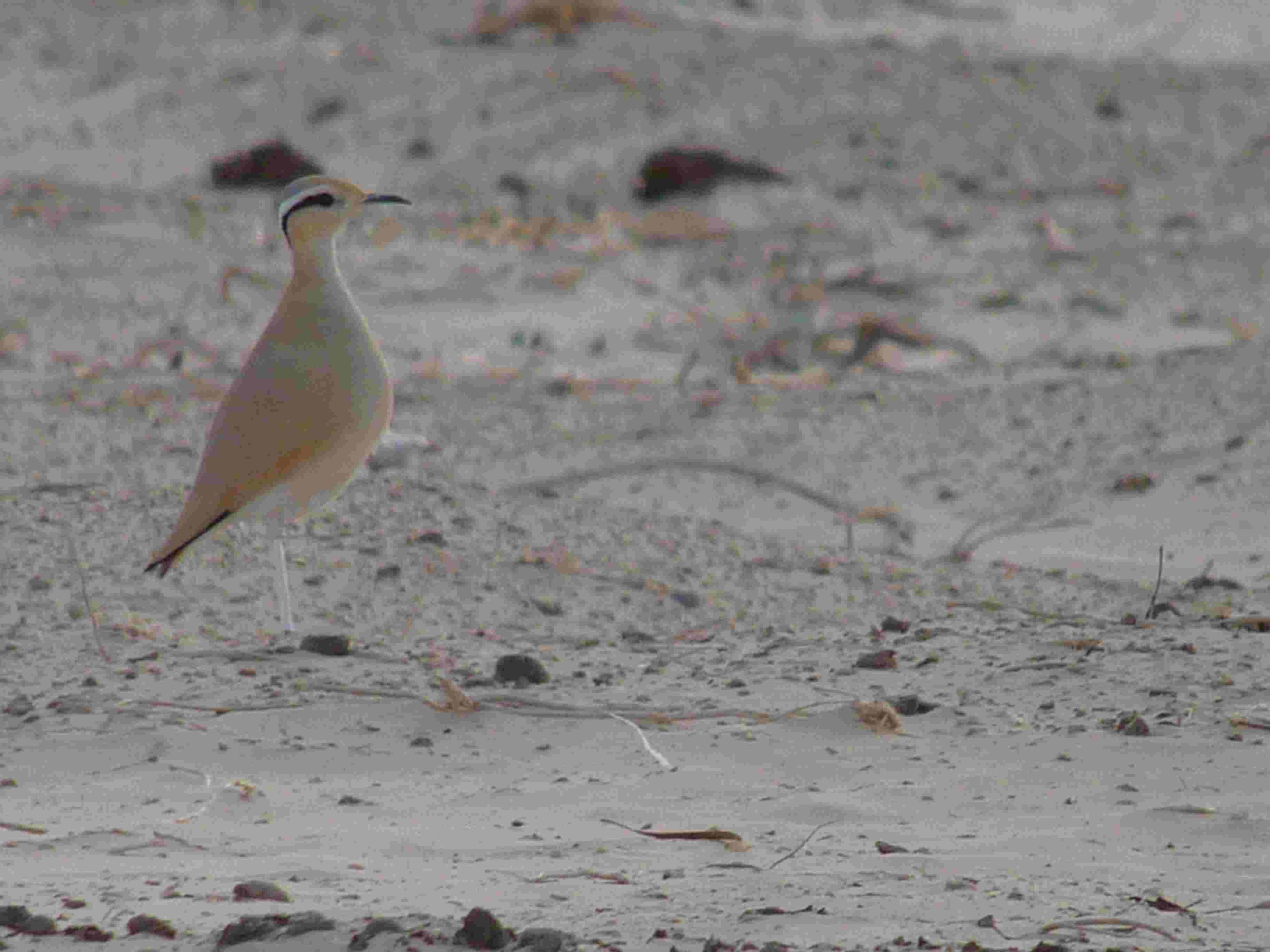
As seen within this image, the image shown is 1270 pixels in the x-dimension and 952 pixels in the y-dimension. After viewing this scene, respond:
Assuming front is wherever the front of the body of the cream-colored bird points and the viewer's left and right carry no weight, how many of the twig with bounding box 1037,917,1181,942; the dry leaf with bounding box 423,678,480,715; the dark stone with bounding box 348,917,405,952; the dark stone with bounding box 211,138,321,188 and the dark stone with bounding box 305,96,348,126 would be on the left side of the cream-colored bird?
2

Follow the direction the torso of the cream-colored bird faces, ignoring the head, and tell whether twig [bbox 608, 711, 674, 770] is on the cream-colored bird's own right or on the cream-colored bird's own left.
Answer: on the cream-colored bird's own right

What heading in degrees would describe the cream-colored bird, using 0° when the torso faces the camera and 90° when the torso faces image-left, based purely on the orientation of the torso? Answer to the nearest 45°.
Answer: approximately 270°

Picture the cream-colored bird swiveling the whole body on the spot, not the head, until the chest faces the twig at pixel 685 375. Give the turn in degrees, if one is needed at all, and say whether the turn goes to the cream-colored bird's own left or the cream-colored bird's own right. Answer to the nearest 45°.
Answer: approximately 90° to the cream-colored bird's own left

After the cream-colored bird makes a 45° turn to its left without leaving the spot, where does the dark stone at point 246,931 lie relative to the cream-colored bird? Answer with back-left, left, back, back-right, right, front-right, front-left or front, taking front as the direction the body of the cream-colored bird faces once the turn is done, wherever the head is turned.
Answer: back-right

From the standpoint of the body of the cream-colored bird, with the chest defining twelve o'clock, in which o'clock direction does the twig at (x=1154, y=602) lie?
The twig is roughly at 12 o'clock from the cream-colored bird.

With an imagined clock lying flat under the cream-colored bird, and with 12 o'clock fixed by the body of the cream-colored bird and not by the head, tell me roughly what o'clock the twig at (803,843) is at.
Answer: The twig is roughly at 2 o'clock from the cream-colored bird.

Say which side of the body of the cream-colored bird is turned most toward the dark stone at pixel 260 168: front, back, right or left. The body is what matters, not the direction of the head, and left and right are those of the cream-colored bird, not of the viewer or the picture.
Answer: left
